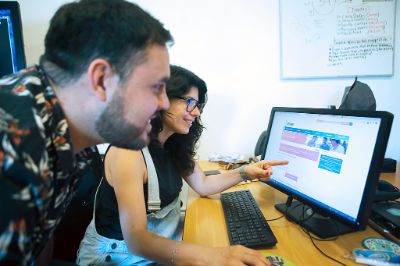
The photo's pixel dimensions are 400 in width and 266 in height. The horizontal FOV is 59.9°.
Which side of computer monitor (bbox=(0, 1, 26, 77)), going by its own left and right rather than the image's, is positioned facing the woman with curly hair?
front

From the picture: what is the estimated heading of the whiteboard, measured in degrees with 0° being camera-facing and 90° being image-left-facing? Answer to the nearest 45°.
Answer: approximately 0°

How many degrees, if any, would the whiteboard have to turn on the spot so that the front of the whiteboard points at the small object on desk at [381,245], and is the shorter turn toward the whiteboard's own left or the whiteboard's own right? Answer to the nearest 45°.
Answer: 0° — it already faces it

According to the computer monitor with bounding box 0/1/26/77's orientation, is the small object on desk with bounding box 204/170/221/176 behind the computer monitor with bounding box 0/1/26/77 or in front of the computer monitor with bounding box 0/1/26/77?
in front

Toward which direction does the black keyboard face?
to the viewer's left

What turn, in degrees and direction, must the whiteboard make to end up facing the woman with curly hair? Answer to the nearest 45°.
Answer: approximately 45° to its right

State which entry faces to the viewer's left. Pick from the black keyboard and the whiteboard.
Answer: the black keyboard

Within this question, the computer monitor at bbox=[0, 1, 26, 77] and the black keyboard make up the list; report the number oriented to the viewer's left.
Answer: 1

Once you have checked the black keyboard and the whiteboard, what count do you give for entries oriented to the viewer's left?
1
